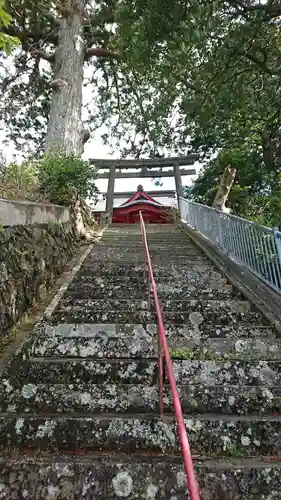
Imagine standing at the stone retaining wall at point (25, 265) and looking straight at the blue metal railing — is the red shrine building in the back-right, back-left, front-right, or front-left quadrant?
front-left

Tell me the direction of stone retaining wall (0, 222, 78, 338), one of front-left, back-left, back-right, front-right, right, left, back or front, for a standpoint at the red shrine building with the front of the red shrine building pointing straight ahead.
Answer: front

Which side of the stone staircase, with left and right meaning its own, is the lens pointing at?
front

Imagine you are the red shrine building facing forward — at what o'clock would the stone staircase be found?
The stone staircase is roughly at 12 o'clock from the red shrine building.

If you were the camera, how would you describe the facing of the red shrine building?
facing the viewer

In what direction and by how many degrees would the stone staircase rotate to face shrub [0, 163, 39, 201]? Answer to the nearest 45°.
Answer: approximately 135° to its right

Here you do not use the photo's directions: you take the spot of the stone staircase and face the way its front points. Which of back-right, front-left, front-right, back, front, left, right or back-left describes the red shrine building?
back

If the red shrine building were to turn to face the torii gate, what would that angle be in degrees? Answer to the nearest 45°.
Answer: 0° — it already faces it
